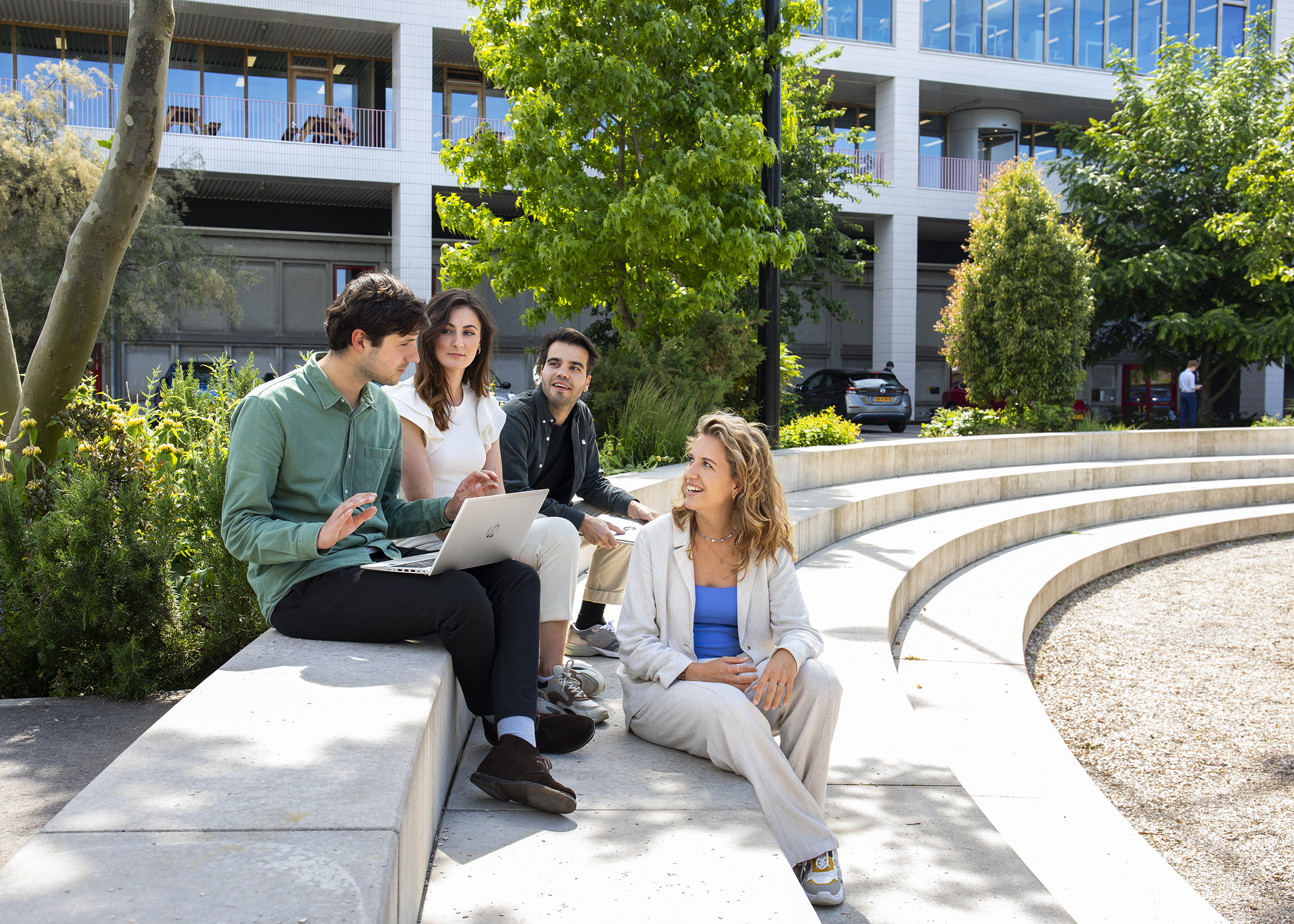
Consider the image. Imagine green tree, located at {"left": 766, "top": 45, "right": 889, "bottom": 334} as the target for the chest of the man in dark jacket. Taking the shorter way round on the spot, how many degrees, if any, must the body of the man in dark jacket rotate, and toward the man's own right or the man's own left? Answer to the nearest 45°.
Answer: approximately 135° to the man's own left

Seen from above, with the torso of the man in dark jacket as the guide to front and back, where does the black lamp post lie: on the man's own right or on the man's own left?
on the man's own left

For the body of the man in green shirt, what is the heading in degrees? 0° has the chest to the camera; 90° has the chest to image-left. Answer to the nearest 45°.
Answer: approximately 315°

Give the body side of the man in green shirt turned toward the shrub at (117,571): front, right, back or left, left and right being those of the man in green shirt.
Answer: back

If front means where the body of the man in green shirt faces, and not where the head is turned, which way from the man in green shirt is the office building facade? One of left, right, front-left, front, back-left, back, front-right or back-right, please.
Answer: back-left

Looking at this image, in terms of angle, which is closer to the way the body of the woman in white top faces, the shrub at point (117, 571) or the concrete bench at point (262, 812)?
the concrete bench

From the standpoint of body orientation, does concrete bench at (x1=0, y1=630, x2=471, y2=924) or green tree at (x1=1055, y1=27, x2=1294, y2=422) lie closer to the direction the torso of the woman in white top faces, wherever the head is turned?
the concrete bench

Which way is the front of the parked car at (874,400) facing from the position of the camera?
facing away from the viewer and to the left of the viewer

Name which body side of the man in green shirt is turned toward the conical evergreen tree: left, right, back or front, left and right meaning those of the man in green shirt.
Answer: left

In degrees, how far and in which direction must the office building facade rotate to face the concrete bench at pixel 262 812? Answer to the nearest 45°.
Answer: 0° — it already faces it

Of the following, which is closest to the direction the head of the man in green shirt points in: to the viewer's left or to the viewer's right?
to the viewer's right
